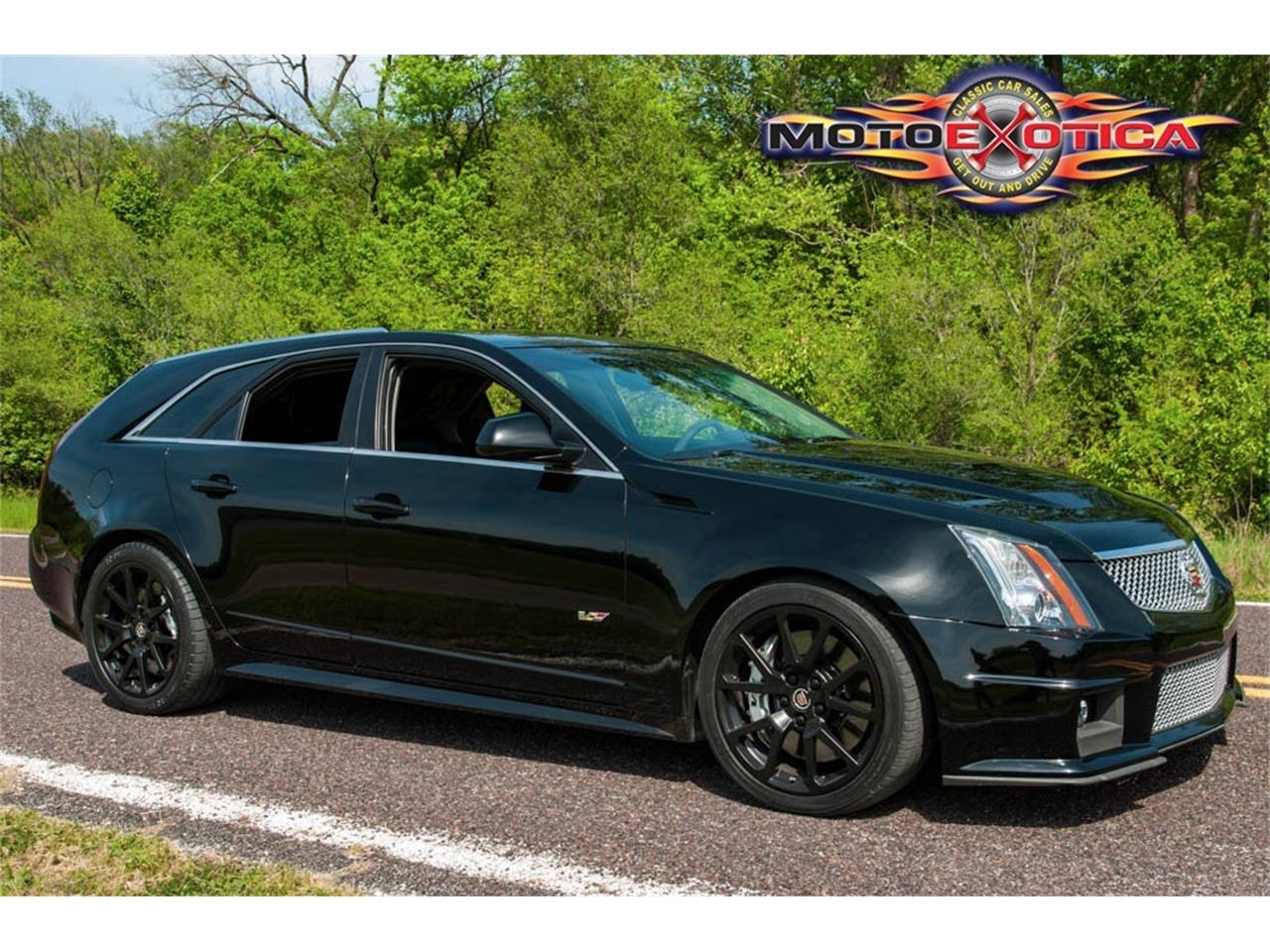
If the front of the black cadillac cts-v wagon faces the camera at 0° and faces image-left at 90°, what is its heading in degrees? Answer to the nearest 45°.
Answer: approximately 315°
